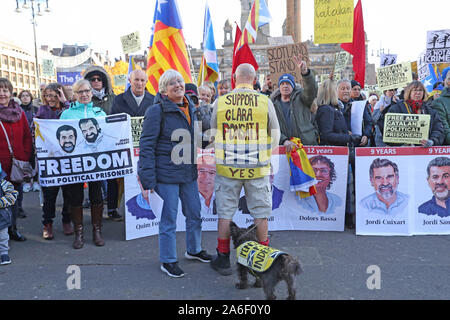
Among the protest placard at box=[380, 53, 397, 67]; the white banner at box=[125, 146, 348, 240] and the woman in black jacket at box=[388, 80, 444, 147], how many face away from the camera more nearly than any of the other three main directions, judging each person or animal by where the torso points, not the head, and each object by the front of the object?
0

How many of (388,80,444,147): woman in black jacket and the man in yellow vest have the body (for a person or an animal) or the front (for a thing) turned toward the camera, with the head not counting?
1

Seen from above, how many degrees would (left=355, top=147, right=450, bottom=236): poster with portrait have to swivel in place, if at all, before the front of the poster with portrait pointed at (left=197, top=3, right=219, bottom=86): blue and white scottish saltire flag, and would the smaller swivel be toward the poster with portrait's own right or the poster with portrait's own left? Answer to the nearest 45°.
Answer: approximately 135° to the poster with portrait's own right

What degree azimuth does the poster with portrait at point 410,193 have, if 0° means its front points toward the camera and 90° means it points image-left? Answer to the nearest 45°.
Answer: approximately 0°

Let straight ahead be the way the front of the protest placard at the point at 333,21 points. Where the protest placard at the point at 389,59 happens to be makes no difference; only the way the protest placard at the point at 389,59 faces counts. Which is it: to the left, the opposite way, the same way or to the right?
the same way

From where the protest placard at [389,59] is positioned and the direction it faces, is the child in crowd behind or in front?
in front

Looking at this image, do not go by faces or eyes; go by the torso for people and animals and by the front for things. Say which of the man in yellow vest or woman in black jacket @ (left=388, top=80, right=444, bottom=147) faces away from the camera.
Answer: the man in yellow vest

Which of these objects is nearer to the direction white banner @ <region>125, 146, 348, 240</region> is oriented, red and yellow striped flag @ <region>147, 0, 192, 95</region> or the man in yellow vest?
the man in yellow vest

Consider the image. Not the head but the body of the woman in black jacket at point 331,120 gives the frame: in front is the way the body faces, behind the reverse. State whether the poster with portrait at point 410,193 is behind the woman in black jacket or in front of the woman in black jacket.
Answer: in front

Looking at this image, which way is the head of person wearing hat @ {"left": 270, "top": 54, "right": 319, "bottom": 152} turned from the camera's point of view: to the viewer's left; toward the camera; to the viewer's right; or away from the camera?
toward the camera

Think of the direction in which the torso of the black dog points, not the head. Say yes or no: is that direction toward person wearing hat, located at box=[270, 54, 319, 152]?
no

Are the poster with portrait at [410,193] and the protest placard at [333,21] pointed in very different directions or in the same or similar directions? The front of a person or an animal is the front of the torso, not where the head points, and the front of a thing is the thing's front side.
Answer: same or similar directions

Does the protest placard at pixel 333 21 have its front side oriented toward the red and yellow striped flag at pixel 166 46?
no

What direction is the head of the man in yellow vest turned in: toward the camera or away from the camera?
away from the camera

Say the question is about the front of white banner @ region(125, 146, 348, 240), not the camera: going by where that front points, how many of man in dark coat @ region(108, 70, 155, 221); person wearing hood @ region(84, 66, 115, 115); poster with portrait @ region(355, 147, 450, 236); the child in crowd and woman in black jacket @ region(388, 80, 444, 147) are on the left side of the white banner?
2
